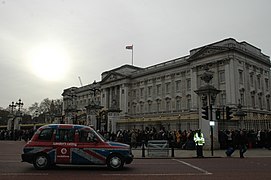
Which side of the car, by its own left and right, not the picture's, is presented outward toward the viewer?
right

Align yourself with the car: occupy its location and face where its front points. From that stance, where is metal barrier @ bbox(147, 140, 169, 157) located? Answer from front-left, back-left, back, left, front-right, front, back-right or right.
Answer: front-left
